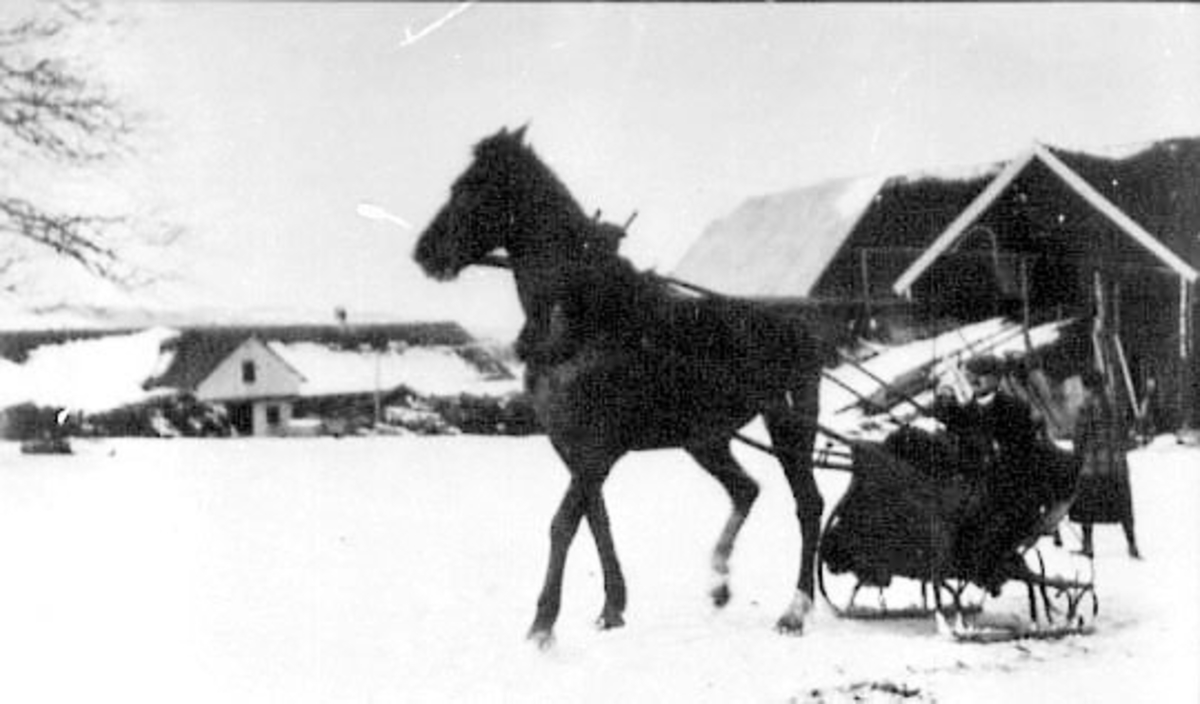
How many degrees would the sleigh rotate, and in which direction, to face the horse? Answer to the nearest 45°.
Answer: approximately 45° to its left

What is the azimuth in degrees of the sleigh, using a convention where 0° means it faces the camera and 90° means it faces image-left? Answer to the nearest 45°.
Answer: approximately 90°
